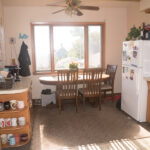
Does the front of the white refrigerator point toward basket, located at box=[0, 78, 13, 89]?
yes

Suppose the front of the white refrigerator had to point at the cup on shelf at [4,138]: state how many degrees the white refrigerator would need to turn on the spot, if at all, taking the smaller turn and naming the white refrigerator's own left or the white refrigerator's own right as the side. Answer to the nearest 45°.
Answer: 0° — it already faces it

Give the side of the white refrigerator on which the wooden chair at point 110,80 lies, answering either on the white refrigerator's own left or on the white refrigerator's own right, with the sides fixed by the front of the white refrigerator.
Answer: on the white refrigerator's own right

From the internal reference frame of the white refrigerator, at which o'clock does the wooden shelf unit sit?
The wooden shelf unit is roughly at 12 o'clock from the white refrigerator.

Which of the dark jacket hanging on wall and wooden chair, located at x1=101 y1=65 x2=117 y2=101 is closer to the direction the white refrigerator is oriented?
the dark jacket hanging on wall

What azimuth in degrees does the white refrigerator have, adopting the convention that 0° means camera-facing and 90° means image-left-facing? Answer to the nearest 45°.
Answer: approximately 45°
